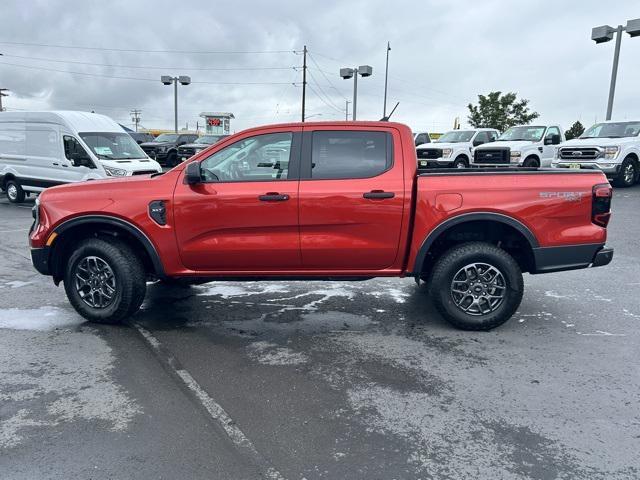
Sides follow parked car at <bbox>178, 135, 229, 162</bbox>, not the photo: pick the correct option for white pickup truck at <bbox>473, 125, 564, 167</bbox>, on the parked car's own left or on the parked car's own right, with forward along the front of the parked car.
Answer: on the parked car's own left

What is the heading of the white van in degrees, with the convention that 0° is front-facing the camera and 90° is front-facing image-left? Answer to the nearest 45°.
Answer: approximately 315°

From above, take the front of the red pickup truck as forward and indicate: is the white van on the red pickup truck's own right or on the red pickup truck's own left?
on the red pickup truck's own right

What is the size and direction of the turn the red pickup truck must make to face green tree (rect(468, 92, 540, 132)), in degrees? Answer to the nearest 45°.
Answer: approximately 90° to its right

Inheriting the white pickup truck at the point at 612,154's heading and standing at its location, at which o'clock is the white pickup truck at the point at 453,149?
the white pickup truck at the point at 453,149 is roughly at 2 o'clock from the white pickup truck at the point at 612,154.

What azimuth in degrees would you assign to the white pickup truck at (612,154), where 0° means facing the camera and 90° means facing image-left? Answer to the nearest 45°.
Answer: approximately 45°

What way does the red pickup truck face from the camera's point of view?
to the viewer's left

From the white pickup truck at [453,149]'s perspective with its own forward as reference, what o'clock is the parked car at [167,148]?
The parked car is roughly at 2 o'clock from the white pickup truck.

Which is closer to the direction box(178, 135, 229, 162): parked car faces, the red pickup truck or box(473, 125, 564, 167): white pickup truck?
the red pickup truck

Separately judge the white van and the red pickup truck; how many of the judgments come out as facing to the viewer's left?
1

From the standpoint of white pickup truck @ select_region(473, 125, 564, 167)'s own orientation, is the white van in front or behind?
in front

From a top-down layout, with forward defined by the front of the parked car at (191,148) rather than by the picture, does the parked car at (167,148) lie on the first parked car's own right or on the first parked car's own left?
on the first parked car's own right
